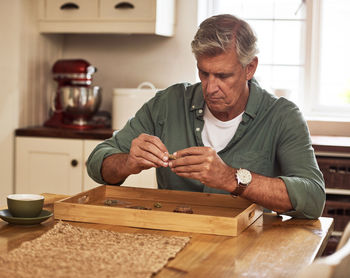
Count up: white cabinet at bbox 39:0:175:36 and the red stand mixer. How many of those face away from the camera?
0

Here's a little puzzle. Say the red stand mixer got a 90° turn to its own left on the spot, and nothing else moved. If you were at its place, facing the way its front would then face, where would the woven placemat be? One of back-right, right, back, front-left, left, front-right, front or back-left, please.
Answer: back-right

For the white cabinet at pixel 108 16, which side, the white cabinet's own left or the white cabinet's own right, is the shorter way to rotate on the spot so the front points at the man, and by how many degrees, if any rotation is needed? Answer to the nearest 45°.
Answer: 0° — it already faces them

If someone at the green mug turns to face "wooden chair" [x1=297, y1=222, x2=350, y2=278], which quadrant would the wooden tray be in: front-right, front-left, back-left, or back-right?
front-left

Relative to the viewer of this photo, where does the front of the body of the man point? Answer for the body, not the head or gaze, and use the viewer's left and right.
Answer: facing the viewer and to the left of the viewer

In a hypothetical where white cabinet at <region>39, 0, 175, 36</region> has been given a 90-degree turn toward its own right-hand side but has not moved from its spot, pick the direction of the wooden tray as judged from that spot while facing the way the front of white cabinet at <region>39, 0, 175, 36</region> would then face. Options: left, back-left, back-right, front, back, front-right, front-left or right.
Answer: left

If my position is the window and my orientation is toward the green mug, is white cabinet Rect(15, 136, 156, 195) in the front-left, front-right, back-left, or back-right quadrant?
front-right

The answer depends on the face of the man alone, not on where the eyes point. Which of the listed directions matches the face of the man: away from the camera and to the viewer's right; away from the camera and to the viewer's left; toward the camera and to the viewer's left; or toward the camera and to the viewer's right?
toward the camera and to the viewer's left

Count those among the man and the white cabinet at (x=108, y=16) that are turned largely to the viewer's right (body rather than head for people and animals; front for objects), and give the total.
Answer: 0

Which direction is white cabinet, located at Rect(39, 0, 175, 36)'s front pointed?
toward the camera

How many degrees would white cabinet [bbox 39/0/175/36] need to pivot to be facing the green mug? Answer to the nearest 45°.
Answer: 0° — it already faces it

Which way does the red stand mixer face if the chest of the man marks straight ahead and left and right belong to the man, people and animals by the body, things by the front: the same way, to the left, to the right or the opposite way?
to the left

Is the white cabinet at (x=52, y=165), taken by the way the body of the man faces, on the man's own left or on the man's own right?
on the man's own right

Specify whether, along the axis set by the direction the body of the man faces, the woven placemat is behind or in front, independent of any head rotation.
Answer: in front
